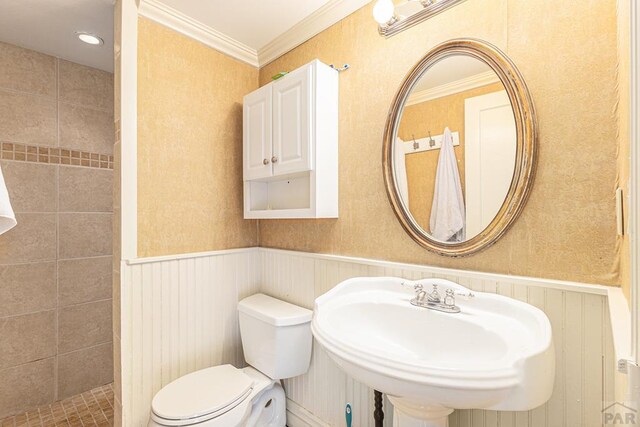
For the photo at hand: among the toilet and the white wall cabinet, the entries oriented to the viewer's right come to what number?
0

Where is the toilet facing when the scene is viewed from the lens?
facing the viewer and to the left of the viewer

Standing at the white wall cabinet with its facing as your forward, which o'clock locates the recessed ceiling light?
The recessed ceiling light is roughly at 2 o'clock from the white wall cabinet.

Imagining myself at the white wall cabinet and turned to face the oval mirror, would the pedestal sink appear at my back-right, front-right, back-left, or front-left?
front-right

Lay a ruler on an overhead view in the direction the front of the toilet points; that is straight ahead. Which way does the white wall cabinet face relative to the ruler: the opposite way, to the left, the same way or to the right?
the same way
